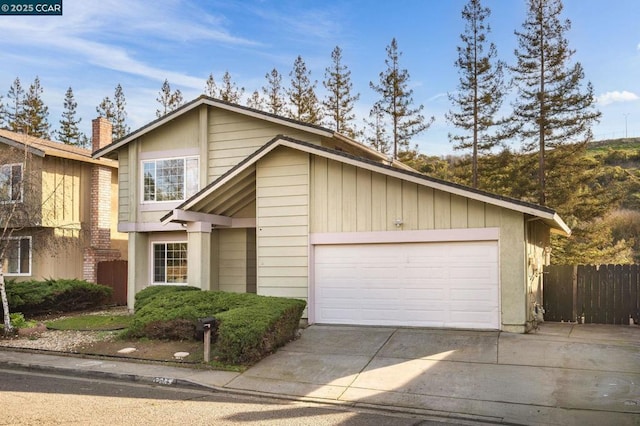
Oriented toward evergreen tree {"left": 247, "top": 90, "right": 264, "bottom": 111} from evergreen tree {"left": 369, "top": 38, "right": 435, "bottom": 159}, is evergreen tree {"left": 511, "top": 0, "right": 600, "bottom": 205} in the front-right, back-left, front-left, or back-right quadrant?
back-left

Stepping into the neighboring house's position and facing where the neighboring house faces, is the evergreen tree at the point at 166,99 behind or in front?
behind

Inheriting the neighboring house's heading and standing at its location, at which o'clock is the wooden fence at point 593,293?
The wooden fence is roughly at 9 o'clock from the neighboring house.

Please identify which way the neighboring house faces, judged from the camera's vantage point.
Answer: facing the viewer and to the left of the viewer

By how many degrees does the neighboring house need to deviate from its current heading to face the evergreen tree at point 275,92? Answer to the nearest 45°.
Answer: approximately 180°

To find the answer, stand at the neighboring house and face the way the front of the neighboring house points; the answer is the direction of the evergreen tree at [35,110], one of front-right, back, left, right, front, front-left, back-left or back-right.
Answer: back-right

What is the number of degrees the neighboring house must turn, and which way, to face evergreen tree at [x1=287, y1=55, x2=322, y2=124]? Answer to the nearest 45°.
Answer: approximately 180°

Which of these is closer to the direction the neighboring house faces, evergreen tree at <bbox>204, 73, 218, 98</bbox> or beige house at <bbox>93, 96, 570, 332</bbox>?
the beige house

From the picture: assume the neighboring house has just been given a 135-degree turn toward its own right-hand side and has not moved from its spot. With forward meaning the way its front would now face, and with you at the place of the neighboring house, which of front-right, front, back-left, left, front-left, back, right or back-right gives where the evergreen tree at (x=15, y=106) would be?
front

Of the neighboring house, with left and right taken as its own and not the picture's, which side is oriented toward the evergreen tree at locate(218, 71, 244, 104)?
back

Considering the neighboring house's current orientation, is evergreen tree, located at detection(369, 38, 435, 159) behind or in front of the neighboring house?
behind

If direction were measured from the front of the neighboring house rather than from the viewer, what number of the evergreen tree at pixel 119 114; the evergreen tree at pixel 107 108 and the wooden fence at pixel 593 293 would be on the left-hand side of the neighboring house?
1

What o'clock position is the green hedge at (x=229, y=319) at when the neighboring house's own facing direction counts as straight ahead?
The green hedge is roughly at 10 o'clock from the neighboring house.

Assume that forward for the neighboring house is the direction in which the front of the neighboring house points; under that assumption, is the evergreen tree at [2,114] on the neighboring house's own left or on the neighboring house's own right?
on the neighboring house's own right

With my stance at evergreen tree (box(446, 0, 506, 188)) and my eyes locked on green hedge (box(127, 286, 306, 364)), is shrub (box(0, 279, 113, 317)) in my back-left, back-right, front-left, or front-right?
front-right

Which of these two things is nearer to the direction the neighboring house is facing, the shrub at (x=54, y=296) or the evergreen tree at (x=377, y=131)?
the shrub

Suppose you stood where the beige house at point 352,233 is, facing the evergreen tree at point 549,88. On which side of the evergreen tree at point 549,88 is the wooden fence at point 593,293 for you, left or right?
right

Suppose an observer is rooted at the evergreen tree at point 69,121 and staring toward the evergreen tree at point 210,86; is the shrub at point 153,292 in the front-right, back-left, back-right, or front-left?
front-right
